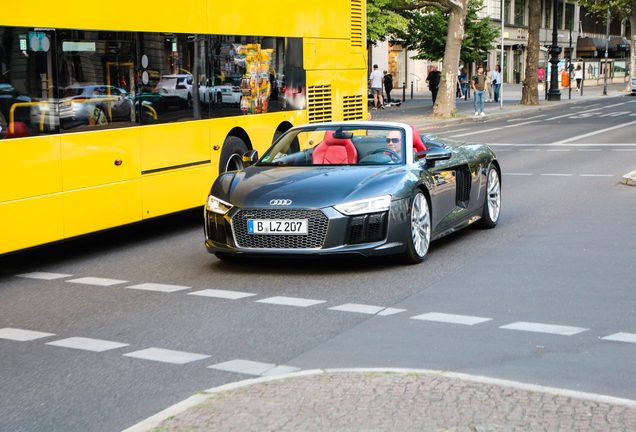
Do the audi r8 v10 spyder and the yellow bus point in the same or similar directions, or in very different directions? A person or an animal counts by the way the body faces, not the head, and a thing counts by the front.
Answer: same or similar directions

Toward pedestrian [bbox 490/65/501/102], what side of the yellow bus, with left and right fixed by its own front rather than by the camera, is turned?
back

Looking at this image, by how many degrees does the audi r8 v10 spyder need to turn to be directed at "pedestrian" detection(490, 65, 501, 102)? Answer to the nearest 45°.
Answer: approximately 135° to its right

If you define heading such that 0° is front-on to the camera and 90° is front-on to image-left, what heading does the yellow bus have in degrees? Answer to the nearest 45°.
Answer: approximately 45°

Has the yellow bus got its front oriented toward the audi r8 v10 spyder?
no

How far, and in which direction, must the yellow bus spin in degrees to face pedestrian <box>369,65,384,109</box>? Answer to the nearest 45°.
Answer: approximately 135° to its right

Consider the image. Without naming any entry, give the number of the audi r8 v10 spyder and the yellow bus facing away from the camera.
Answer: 0

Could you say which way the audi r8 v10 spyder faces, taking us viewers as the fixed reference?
facing the viewer and to the left of the viewer
